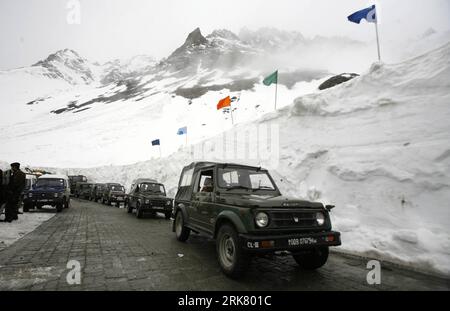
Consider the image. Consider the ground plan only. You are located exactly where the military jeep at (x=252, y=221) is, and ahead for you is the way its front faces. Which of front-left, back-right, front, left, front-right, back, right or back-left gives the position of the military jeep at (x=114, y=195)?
back

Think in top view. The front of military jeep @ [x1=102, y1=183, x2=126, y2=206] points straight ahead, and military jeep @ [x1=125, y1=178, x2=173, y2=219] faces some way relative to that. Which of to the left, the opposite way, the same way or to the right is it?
the same way

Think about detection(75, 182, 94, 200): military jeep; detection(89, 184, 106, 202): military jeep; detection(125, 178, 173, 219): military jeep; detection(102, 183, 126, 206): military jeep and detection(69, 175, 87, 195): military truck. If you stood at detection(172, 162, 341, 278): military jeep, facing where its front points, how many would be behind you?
5

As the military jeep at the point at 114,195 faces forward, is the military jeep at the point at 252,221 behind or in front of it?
in front

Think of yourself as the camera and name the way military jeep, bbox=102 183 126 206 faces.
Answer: facing the viewer and to the right of the viewer

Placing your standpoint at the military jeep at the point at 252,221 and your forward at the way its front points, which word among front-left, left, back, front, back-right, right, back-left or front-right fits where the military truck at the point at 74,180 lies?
back

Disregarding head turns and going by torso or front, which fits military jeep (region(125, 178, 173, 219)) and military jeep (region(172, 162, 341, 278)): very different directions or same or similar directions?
same or similar directions

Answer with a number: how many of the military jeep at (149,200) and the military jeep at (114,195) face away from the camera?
0

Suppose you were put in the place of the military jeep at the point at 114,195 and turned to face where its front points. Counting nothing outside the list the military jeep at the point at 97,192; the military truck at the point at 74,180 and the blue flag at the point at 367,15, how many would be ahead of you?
1

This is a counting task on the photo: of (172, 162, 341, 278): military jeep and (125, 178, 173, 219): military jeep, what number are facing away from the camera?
0

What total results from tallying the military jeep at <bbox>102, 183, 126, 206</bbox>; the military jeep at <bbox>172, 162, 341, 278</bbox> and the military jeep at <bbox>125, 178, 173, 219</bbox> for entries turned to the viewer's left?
0

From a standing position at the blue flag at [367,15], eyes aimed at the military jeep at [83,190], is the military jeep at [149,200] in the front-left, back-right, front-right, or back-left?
front-left

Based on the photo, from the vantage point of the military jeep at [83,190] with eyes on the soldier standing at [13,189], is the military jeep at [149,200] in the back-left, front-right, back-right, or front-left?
front-left

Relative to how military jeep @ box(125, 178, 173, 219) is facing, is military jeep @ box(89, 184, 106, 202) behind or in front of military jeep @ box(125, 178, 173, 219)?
behind

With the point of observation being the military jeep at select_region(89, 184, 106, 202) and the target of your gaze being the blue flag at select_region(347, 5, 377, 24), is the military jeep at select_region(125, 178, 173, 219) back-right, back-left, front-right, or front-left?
front-right

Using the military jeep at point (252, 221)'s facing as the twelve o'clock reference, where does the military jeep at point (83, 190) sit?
the military jeep at point (83, 190) is roughly at 6 o'clock from the military jeep at point (252, 221).

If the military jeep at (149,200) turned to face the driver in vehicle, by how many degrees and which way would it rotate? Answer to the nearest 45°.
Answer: approximately 45° to its right

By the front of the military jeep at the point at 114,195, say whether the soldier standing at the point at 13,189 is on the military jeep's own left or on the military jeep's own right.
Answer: on the military jeep's own right
